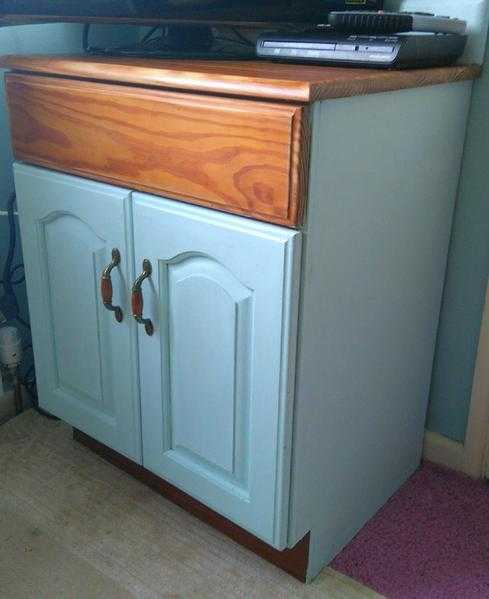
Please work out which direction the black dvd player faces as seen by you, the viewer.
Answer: facing the viewer and to the left of the viewer

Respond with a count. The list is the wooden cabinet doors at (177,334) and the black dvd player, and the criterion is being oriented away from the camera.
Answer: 0

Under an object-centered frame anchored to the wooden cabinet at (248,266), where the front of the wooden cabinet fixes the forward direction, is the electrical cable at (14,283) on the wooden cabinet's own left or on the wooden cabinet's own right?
on the wooden cabinet's own right

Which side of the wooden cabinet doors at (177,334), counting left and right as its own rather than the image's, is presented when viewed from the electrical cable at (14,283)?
right
